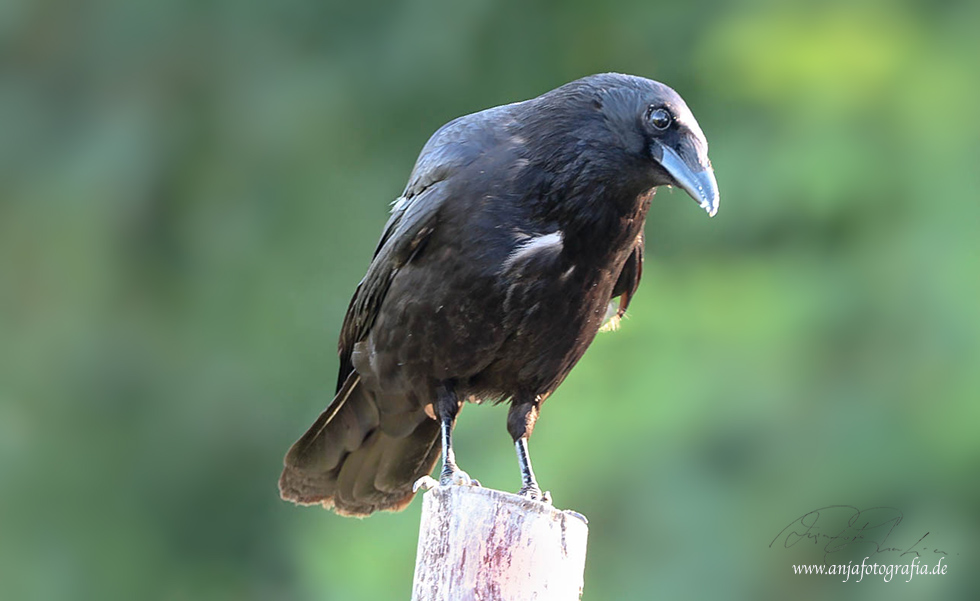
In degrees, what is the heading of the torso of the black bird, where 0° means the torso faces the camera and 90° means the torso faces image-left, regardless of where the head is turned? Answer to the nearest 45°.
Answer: approximately 315°
